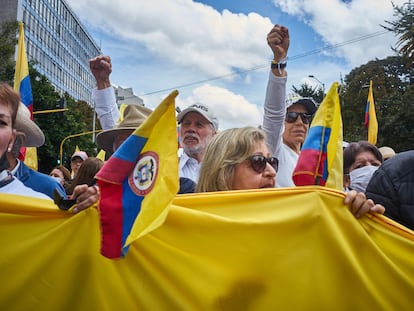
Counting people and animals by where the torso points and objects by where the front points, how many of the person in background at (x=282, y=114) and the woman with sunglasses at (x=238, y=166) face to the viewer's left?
0

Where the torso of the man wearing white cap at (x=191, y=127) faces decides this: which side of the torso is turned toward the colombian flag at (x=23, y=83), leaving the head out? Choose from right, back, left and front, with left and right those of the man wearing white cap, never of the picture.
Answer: right

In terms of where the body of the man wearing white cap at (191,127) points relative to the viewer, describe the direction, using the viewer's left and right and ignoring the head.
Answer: facing the viewer and to the left of the viewer

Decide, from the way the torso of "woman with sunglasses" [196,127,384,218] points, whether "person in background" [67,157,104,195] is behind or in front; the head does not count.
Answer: behind

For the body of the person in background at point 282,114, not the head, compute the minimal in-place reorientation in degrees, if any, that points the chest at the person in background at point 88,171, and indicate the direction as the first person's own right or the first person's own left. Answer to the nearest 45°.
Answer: approximately 135° to the first person's own right

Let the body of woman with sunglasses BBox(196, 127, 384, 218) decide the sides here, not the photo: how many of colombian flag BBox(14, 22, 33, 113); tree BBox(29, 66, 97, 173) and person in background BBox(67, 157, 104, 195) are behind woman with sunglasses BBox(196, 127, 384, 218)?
3

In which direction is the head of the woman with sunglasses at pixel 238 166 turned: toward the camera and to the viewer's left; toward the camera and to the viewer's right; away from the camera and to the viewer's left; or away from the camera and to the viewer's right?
toward the camera and to the viewer's right

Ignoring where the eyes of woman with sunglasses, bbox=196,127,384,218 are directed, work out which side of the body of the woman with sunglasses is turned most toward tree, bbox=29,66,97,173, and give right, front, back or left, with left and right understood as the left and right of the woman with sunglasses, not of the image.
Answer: back

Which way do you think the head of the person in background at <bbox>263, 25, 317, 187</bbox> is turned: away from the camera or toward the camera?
toward the camera

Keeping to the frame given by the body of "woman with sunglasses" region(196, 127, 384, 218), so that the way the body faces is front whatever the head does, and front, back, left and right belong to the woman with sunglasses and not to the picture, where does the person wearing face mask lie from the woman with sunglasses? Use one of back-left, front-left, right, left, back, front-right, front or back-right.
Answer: left

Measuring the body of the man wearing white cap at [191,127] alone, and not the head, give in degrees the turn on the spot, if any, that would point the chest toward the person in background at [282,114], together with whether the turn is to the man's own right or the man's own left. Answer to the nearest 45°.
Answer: approximately 90° to the man's own left

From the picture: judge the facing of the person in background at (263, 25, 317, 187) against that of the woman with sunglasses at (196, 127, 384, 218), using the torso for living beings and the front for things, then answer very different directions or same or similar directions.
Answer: same or similar directions

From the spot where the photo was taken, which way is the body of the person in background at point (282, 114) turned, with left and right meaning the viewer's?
facing the viewer and to the right of the viewer

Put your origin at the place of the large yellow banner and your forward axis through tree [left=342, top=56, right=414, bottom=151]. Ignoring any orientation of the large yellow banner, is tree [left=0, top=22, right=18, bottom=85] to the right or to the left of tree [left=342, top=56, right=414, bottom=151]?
left
